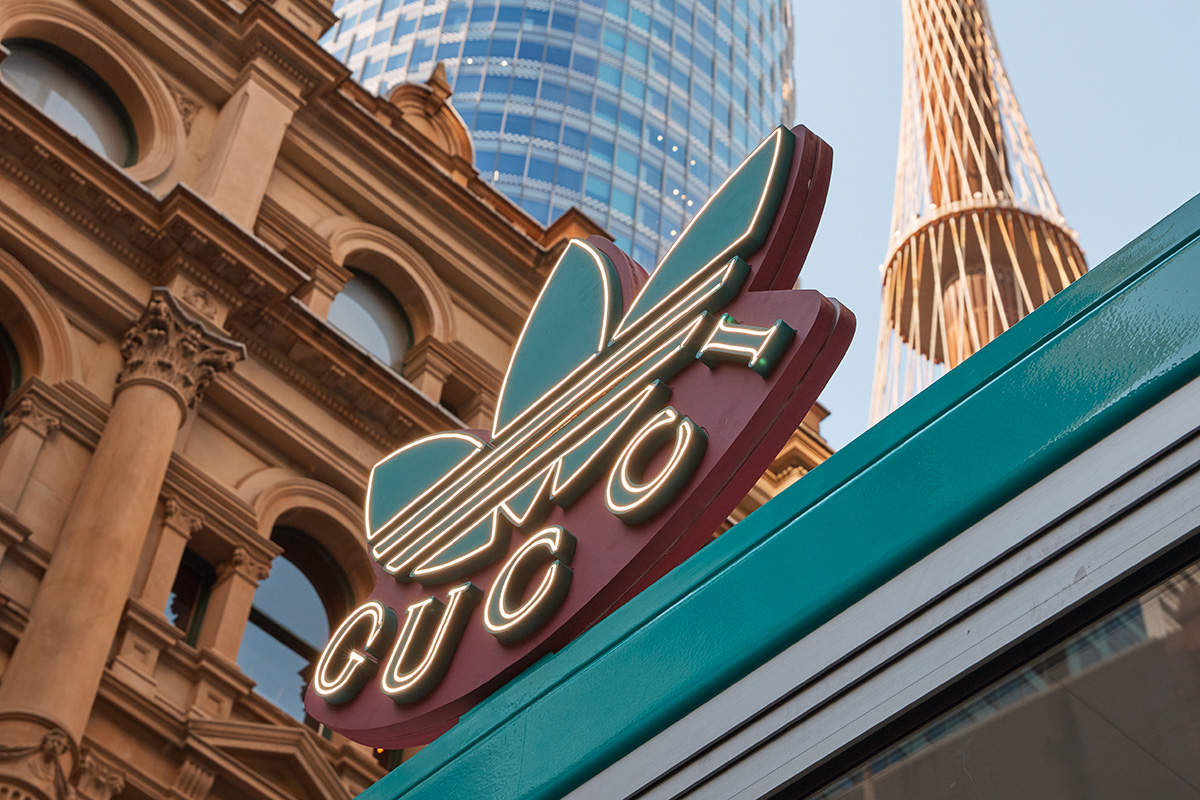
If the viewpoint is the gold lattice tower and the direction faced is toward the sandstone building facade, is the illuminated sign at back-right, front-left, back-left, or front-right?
front-left

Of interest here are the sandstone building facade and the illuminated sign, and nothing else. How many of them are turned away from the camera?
0

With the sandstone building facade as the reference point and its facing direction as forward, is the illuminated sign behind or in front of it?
in front

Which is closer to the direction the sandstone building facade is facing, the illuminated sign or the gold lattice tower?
the illuminated sign

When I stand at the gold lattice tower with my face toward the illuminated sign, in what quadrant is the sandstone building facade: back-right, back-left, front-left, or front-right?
front-right

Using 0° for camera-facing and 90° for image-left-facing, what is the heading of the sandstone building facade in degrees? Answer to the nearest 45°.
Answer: approximately 315°

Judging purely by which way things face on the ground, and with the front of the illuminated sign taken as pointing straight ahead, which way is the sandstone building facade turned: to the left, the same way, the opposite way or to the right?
to the left

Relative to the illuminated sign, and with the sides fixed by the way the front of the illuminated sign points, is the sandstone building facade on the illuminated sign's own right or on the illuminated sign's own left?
on the illuminated sign's own right

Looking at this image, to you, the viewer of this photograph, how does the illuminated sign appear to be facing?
facing the viewer and to the left of the viewer

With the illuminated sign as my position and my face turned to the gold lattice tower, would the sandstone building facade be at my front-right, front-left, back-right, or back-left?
front-left
